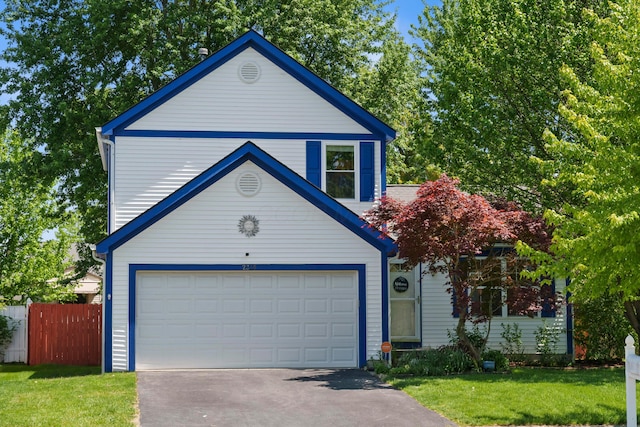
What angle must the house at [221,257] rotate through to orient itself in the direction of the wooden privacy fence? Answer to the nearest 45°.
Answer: approximately 135° to its right

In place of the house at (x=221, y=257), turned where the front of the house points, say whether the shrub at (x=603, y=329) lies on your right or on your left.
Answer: on your left

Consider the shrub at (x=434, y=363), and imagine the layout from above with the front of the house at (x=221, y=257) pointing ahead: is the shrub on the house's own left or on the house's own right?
on the house's own left

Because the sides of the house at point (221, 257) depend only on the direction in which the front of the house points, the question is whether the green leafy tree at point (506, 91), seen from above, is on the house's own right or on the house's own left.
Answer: on the house's own left

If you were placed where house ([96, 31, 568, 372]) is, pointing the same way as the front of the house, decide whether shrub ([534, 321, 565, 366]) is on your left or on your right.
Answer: on your left

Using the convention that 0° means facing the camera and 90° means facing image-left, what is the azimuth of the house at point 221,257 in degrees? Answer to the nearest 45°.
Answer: approximately 0°

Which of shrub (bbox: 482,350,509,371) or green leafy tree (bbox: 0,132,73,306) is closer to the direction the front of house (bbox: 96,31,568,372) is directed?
the shrub

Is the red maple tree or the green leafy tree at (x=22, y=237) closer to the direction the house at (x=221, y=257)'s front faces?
the red maple tree
